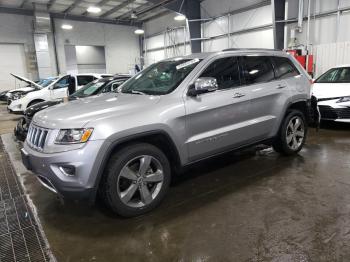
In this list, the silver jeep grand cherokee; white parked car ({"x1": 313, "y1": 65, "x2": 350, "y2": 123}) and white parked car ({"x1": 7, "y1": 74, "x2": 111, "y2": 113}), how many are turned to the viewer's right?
0

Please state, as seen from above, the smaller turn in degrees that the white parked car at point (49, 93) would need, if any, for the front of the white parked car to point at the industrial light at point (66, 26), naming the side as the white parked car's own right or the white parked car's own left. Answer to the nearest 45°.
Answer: approximately 135° to the white parked car's own right

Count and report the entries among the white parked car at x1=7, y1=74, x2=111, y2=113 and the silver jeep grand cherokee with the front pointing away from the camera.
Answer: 0

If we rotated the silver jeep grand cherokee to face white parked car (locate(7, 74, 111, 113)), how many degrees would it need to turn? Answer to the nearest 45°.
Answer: approximately 90° to its right

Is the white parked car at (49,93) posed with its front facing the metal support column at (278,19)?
no

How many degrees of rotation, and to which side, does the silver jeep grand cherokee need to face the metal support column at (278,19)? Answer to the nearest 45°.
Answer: approximately 180°

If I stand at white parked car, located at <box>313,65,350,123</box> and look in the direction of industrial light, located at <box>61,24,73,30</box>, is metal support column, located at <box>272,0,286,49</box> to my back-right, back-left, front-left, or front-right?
front-right

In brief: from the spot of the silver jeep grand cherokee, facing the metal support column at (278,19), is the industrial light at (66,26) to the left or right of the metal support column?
left

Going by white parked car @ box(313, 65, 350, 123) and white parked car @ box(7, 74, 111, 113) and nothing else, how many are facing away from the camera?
0

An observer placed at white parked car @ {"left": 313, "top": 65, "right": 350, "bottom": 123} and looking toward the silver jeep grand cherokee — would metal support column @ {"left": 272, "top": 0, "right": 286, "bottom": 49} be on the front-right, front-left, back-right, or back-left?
back-right

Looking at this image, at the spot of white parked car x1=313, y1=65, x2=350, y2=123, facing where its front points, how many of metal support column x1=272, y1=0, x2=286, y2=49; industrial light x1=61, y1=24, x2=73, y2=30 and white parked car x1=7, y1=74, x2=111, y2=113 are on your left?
0

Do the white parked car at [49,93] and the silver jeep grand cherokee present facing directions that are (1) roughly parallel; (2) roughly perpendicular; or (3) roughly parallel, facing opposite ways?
roughly parallel

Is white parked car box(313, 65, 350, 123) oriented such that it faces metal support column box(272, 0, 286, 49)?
no

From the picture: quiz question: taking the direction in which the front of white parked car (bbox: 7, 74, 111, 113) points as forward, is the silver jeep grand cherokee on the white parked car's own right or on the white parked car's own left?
on the white parked car's own left

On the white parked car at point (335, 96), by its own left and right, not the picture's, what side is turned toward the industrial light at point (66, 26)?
right

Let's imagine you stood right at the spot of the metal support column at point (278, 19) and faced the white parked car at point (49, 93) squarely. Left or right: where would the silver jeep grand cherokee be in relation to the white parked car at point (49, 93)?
left
